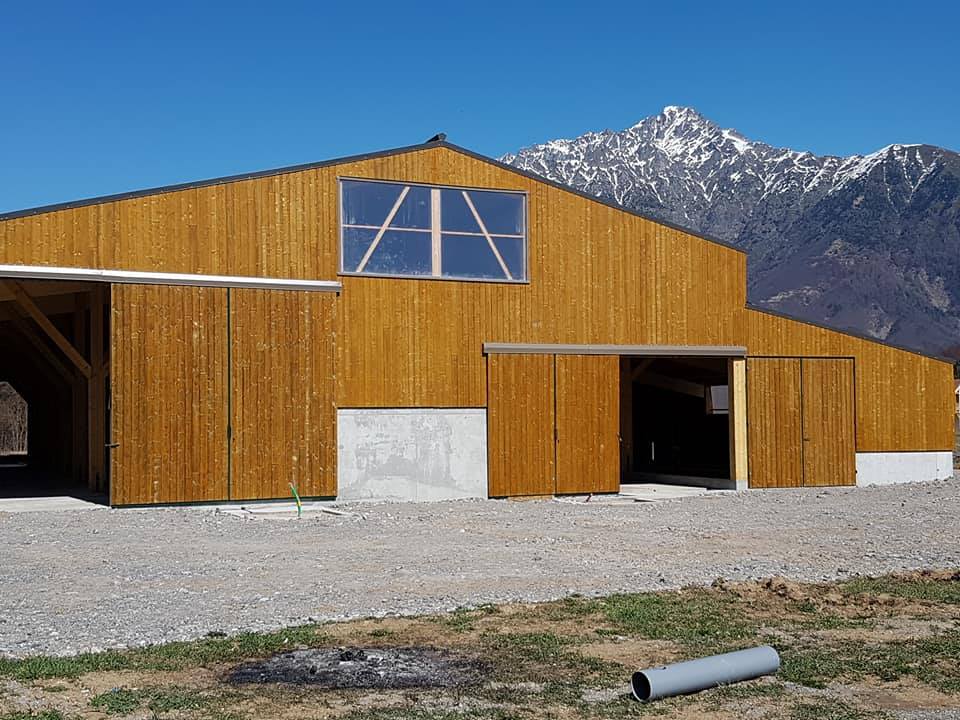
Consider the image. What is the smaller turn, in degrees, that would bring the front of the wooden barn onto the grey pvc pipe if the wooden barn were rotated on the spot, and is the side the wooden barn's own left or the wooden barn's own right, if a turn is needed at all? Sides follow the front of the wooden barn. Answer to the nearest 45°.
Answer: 0° — it already faces it

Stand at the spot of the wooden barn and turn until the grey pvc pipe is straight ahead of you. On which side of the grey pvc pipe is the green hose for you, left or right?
right

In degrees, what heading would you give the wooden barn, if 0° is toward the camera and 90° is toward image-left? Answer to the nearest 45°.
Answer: approximately 0°

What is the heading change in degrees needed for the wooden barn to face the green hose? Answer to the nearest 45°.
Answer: approximately 45° to its right
